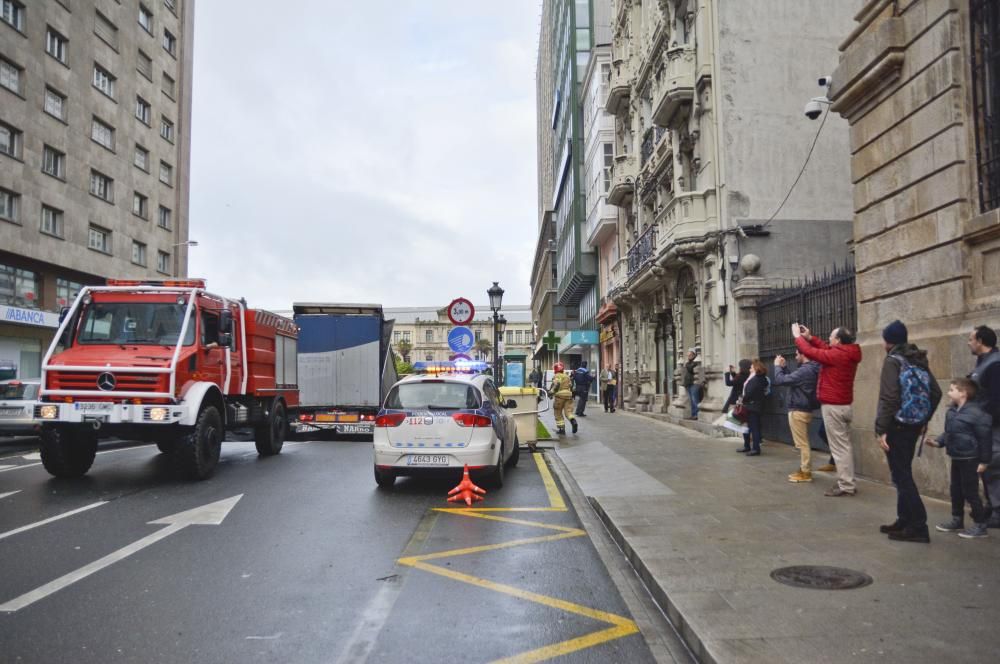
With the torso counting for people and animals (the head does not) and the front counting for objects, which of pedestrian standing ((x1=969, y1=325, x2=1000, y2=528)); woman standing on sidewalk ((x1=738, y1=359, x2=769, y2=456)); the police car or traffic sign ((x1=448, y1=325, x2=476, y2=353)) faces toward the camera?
the traffic sign

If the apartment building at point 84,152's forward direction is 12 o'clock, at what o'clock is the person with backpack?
The person with backpack is roughly at 1 o'clock from the apartment building.

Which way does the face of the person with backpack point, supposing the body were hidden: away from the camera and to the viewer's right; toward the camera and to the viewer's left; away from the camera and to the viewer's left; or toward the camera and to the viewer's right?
away from the camera and to the viewer's left

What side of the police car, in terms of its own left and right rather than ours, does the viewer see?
back

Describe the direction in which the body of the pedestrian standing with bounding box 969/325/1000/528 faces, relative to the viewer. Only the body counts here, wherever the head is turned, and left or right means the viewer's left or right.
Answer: facing to the left of the viewer

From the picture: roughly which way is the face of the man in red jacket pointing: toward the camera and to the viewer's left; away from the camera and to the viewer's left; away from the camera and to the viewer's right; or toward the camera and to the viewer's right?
away from the camera and to the viewer's left

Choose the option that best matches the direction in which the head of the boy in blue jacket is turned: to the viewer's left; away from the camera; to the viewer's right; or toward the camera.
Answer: to the viewer's left

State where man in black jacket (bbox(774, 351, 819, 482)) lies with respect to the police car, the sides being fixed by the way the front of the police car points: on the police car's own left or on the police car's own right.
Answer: on the police car's own right

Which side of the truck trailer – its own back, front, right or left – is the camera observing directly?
back

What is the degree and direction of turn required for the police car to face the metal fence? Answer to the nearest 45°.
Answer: approximately 45° to its right

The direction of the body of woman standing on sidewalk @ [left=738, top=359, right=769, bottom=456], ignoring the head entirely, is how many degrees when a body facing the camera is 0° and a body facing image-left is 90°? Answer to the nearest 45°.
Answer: approximately 90°

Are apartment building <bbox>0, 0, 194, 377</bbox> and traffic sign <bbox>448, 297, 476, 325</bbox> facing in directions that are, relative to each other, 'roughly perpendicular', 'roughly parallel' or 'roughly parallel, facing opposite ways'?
roughly perpendicular
